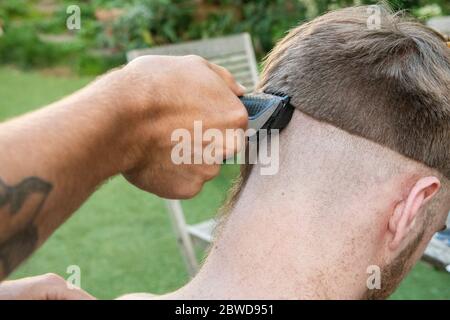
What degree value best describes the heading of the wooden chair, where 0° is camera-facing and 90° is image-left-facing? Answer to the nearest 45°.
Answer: approximately 315°
